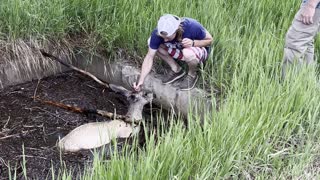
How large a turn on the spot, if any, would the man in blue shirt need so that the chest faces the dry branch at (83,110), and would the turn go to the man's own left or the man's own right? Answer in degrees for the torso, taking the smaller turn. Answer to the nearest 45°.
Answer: approximately 45° to the man's own right

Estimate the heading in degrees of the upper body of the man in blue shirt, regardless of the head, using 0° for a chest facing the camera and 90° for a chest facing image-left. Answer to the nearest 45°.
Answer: approximately 45°

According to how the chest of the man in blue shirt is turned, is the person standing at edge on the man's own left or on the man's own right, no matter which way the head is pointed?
on the man's own left

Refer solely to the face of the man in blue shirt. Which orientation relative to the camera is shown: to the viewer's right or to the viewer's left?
to the viewer's left

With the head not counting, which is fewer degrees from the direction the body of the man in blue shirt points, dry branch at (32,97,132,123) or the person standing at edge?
the dry branch
